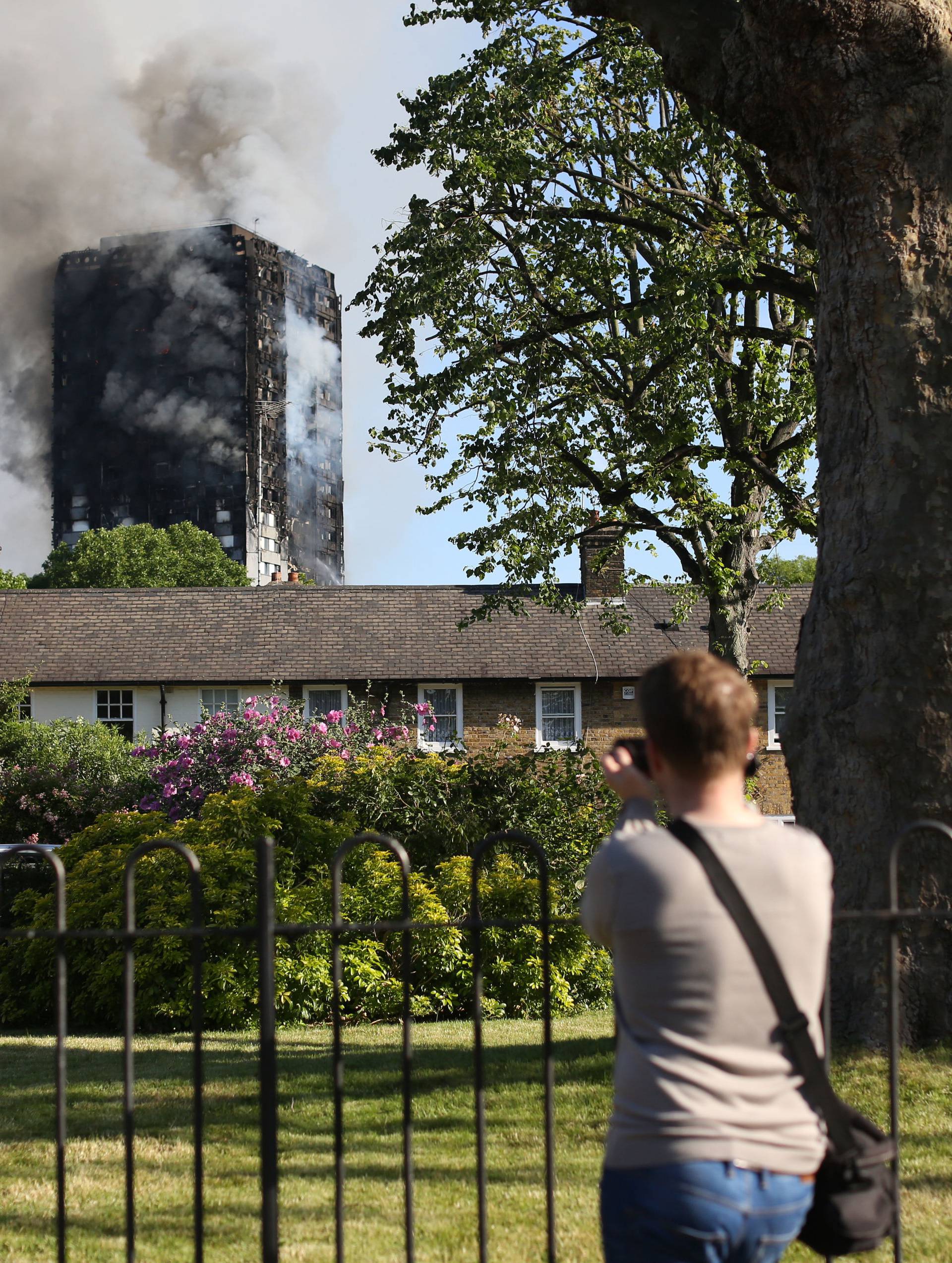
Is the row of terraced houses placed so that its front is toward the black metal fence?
yes

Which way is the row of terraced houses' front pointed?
toward the camera

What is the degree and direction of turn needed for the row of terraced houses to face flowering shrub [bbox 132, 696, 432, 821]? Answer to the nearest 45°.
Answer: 0° — it already faces it

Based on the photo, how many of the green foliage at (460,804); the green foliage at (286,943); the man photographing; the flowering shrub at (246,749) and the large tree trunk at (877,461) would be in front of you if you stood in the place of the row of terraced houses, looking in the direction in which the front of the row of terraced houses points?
5

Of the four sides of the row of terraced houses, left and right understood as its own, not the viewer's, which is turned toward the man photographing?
front

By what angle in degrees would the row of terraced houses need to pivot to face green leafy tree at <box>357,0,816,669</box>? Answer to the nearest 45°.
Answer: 0° — it already faces it

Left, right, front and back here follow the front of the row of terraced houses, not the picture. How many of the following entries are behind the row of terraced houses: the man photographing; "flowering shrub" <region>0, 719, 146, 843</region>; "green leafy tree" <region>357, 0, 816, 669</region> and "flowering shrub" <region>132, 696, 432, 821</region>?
0

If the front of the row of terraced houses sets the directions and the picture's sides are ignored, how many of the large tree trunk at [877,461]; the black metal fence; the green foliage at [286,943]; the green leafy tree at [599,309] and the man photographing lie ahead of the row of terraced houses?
5

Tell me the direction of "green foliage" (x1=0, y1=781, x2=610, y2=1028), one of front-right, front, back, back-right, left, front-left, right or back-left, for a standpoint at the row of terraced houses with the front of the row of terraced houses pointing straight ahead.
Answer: front

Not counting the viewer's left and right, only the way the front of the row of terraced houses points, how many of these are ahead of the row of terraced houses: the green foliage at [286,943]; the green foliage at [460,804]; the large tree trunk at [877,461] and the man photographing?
4

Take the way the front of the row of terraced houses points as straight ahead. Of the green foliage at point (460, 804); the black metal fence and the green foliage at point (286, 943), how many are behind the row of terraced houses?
0

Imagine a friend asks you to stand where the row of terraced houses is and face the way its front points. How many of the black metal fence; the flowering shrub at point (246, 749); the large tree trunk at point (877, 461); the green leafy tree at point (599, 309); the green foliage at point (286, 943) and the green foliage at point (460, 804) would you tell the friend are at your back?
0

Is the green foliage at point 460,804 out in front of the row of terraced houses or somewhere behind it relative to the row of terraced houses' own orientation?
in front

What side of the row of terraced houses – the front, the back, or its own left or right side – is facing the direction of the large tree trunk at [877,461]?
front
